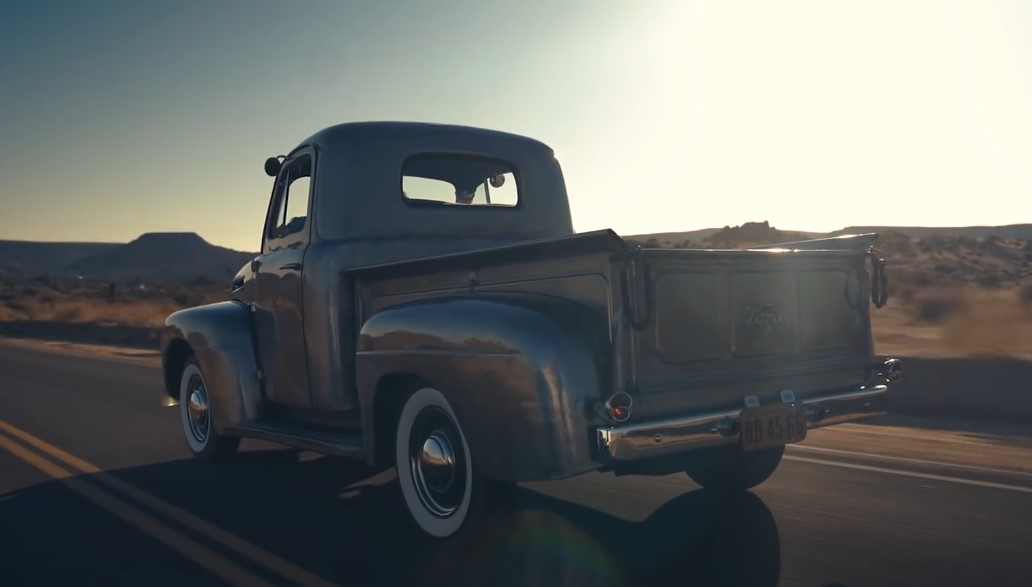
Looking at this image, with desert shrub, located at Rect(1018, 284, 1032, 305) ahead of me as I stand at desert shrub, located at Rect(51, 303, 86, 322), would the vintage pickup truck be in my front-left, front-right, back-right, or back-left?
front-right

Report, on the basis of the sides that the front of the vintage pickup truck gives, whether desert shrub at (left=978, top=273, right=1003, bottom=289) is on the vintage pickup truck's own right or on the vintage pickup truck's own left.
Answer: on the vintage pickup truck's own right

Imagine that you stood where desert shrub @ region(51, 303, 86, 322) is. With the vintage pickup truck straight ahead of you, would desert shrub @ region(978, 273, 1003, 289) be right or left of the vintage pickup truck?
left

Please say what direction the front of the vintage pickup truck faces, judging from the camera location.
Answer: facing away from the viewer and to the left of the viewer

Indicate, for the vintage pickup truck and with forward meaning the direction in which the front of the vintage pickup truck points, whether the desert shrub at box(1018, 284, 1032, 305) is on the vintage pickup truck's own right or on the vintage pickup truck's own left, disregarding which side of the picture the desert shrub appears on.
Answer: on the vintage pickup truck's own right

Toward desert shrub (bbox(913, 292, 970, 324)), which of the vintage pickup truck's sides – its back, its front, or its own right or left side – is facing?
right

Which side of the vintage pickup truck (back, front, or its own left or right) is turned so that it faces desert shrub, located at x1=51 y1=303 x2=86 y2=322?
front
